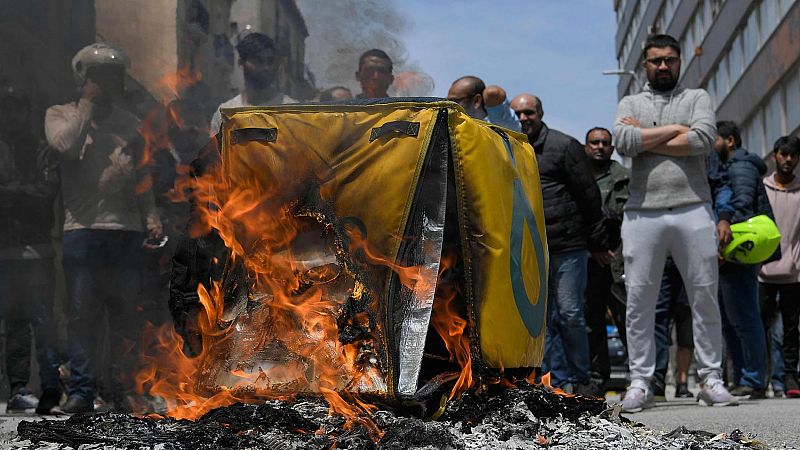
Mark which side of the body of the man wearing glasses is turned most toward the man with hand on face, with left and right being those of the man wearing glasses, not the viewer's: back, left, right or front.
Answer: right

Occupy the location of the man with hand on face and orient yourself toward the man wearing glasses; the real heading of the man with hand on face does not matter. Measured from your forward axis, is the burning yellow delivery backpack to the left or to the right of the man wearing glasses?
right

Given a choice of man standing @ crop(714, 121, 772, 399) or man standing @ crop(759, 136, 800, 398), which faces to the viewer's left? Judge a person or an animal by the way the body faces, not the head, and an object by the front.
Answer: man standing @ crop(714, 121, 772, 399)

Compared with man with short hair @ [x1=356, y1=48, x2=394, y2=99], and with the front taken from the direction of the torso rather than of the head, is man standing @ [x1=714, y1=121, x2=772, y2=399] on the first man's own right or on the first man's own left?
on the first man's own left

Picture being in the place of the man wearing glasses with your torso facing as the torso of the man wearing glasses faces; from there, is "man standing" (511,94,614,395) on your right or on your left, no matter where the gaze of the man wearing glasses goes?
on your right

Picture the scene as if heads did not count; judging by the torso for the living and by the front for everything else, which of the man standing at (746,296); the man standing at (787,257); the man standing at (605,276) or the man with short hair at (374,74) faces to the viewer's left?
the man standing at (746,296)

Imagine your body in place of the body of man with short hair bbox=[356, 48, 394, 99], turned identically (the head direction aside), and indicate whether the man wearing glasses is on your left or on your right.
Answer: on your left

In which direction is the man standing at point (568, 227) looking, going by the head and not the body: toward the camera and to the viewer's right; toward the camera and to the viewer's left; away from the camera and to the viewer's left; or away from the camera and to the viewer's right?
toward the camera and to the viewer's left

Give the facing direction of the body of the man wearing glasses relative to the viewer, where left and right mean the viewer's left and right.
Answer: facing the viewer

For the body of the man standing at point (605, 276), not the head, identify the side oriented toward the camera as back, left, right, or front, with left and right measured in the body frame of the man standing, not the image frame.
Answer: front
